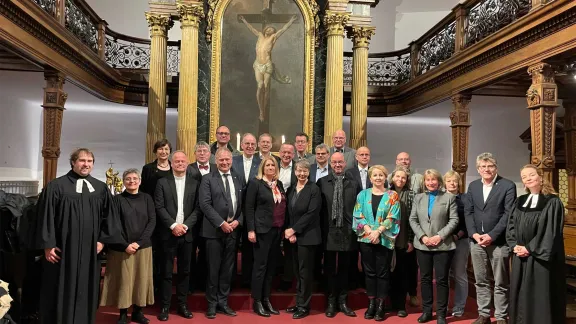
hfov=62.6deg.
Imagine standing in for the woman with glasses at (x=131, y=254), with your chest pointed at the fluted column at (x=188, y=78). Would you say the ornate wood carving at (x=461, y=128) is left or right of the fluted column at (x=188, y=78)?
right

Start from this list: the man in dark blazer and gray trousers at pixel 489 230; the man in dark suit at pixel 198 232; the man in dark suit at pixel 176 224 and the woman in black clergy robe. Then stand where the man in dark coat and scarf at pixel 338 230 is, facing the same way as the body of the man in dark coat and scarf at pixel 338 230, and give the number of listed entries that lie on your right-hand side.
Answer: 2

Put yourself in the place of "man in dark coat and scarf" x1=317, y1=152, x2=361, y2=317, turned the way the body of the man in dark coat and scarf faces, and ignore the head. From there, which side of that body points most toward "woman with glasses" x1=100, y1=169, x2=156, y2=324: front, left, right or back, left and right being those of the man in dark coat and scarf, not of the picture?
right
